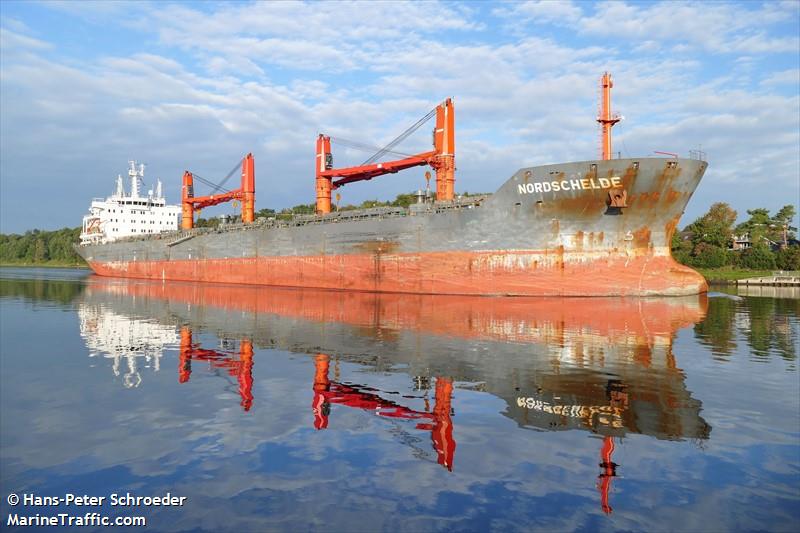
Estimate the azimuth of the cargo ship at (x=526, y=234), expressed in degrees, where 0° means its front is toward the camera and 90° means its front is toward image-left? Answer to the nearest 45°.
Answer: approximately 315°
